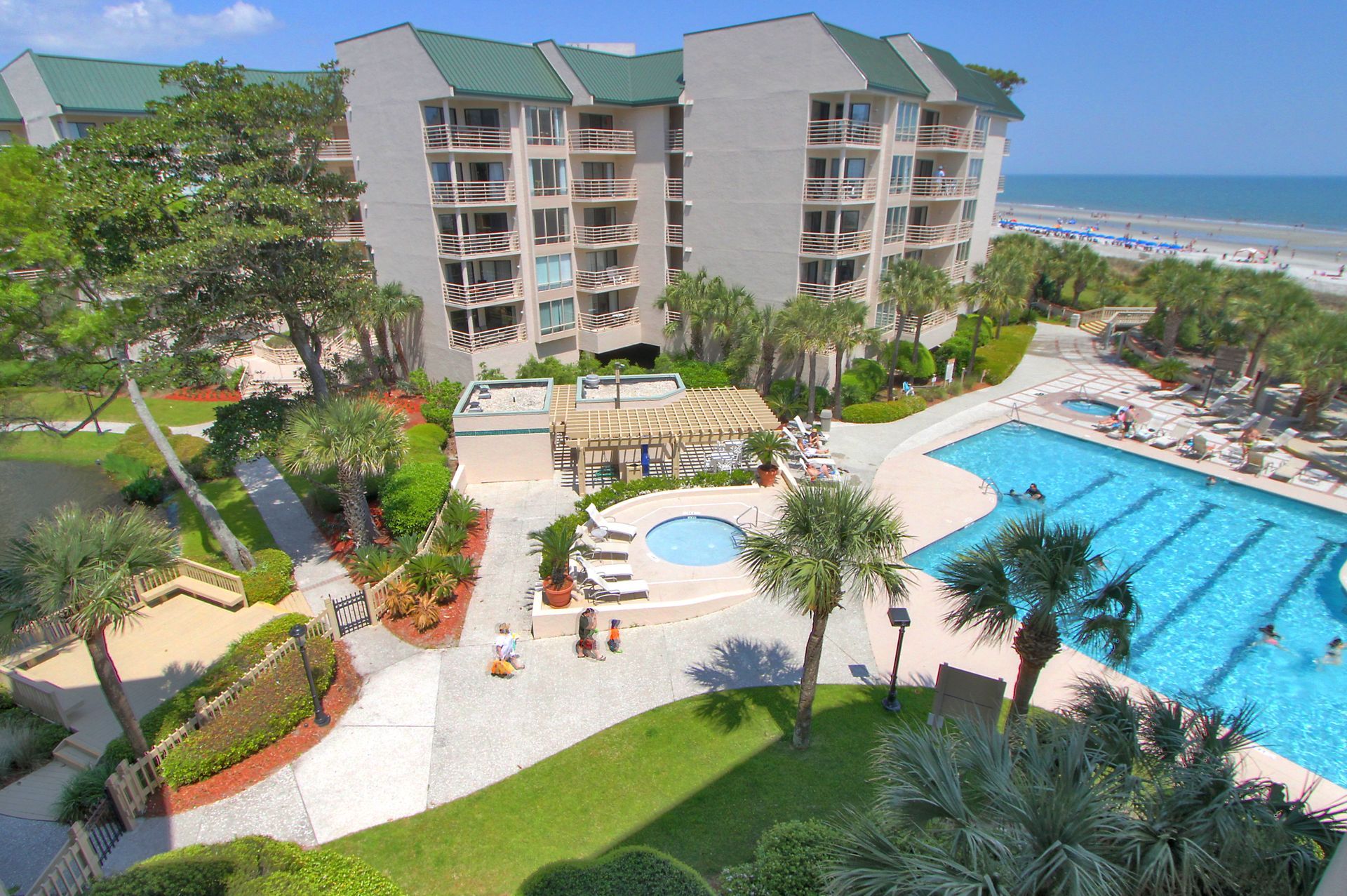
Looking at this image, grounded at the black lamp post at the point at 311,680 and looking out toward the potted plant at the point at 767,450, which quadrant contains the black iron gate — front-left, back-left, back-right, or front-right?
front-left

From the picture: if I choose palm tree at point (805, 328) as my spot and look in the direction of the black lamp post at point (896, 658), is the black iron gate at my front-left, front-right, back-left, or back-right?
front-right

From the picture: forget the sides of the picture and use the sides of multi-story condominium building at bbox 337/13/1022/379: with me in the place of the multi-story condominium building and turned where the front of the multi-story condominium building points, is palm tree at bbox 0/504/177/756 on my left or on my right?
on my right

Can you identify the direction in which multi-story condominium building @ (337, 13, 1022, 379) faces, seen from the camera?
facing the viewer and to the right of the viewer

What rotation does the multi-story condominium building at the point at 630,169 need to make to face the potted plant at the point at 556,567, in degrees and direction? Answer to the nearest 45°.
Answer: approximately 45° to its right

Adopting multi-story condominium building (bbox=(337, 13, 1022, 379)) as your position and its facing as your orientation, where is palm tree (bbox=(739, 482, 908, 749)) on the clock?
The palm tree is roughly at 1 o'clock from the multi-story condominium building.

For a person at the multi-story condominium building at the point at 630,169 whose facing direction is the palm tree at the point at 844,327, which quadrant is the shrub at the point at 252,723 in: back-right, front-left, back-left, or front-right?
front-right

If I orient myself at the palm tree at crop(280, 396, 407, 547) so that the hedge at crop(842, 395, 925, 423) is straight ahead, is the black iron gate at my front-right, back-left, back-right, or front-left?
back-right

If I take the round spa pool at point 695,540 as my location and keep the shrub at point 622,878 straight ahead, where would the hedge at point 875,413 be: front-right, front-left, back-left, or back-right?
back-left

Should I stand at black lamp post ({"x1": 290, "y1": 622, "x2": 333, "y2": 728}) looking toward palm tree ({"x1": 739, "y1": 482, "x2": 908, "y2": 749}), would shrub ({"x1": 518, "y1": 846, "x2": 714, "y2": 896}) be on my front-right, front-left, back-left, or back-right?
front-right

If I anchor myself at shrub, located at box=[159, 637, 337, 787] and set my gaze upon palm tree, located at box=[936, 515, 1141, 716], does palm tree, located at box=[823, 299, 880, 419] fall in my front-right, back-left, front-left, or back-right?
front-left

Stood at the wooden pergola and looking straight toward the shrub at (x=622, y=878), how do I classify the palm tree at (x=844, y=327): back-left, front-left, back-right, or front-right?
back-left

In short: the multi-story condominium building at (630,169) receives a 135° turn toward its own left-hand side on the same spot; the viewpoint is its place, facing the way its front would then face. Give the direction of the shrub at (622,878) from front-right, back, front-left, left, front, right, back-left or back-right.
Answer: back

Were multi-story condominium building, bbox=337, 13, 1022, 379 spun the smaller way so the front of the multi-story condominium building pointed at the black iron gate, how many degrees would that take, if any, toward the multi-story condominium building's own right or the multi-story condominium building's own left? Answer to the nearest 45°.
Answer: approximately 45° to the multi-story condominium building's own right

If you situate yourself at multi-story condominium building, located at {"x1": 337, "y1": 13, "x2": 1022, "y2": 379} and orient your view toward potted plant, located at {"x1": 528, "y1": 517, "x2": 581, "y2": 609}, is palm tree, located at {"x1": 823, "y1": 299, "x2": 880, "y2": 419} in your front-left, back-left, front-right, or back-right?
front-left

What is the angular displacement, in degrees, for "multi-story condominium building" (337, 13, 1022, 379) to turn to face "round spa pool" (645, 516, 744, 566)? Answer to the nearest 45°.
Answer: approximately 45° to its right
